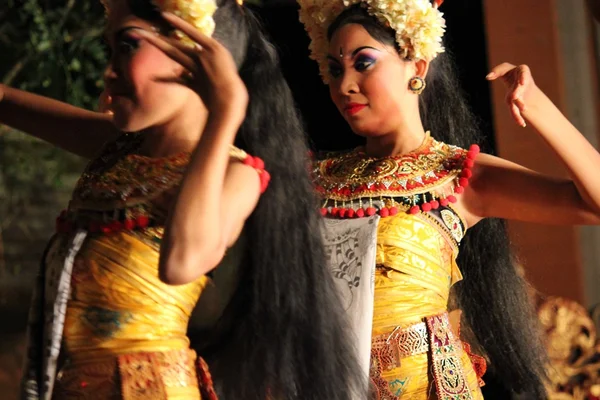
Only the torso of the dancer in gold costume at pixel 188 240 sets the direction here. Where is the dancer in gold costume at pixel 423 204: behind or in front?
behind

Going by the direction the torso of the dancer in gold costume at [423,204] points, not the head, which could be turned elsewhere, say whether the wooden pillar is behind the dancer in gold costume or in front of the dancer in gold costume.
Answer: behind

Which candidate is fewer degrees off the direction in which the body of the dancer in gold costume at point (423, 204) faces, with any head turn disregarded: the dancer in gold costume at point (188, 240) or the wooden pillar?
the dancer in gold costume

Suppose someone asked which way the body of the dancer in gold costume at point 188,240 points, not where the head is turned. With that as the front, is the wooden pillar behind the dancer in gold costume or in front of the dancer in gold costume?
behind

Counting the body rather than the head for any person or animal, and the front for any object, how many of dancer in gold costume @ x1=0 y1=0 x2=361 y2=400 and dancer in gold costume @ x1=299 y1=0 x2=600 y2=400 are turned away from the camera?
0

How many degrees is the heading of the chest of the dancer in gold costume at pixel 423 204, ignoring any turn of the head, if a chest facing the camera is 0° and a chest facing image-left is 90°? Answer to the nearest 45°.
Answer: approximately 45°
